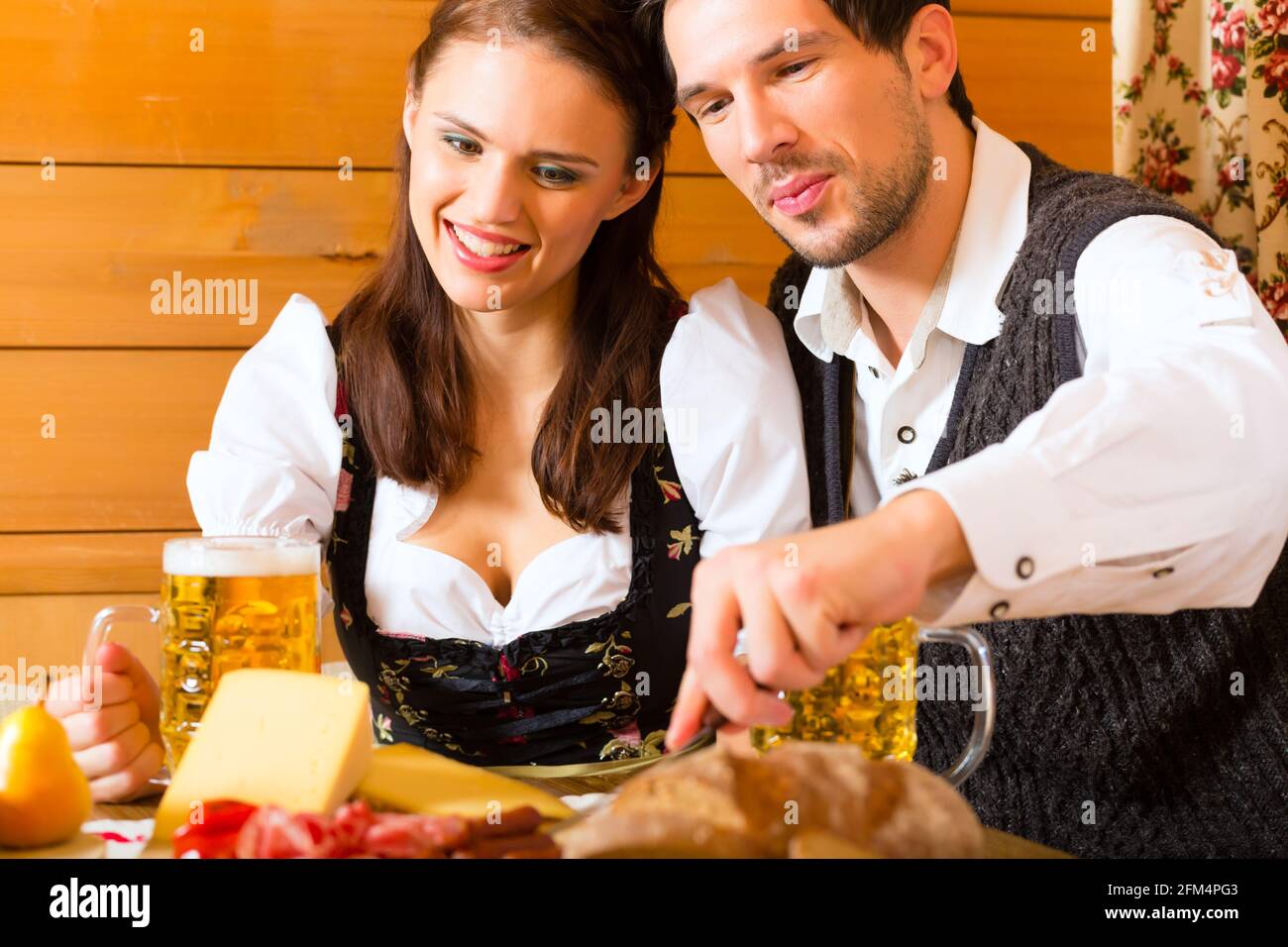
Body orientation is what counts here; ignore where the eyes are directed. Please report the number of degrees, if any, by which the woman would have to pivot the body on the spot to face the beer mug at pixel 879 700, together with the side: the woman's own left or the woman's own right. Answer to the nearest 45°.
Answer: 0° — they already face it

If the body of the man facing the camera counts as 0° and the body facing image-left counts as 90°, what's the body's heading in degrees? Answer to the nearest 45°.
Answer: approximately 45°

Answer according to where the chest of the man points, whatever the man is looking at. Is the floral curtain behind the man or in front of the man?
behind

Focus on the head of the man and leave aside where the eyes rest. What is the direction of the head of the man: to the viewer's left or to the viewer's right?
to the viewer's left

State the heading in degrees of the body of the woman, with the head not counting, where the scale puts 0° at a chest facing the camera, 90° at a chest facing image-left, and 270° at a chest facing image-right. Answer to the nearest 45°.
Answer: approximately 0°

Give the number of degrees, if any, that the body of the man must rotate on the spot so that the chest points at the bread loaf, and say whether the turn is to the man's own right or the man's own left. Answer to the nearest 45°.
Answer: approximately 45° to the man's own left
